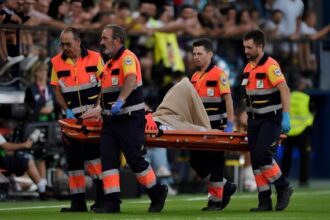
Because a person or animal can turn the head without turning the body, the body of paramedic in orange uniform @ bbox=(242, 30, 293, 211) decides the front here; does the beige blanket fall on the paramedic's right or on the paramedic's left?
on the paramedic's right

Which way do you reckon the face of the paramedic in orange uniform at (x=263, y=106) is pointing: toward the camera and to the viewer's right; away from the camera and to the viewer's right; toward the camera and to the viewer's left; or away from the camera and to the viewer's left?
toward the camera and to the viewer's left

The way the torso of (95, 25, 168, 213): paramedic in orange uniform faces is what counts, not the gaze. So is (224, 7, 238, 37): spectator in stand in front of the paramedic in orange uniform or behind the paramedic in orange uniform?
behind

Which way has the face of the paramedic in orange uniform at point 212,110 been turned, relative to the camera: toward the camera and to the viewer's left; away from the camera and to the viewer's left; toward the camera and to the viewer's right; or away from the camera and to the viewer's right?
toward the camera and to the viewer's left

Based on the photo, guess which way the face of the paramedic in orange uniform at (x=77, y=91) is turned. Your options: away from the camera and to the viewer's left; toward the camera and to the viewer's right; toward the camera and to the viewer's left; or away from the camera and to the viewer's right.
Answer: toward the camera and to the viewer's left

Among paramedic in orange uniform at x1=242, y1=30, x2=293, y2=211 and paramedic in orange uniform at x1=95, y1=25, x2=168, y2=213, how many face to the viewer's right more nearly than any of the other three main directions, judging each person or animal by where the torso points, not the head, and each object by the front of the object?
0

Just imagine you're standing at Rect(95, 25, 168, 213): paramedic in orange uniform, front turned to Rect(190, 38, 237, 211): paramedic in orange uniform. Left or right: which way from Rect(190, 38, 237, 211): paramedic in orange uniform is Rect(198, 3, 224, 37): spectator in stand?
left

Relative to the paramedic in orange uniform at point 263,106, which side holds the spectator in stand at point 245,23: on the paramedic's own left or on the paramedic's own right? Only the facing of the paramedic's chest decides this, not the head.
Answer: on the paramedic's own right
